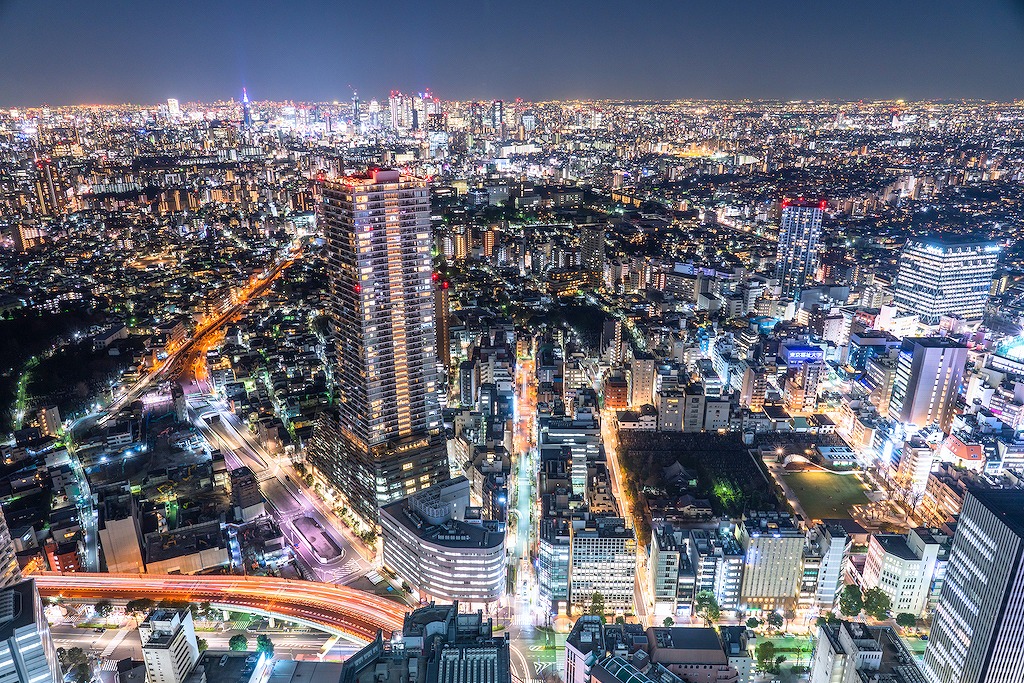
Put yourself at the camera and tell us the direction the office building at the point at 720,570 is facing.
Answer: facing the viewer

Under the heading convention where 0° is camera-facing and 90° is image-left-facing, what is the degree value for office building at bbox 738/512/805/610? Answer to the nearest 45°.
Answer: approximately 0°

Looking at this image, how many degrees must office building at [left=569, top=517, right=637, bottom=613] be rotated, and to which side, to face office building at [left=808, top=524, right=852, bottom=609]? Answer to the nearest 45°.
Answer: approximately 90° to its left

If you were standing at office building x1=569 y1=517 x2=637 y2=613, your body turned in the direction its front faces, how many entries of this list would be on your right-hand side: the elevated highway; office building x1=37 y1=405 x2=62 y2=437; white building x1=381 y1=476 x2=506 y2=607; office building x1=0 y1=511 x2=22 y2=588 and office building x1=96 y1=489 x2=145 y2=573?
5

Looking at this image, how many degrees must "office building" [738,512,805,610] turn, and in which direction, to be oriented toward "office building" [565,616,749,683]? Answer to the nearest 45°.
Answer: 0° — it already faces it

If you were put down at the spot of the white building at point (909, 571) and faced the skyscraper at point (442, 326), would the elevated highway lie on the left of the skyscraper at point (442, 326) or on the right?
left

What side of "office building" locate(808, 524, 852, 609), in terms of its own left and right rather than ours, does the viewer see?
front

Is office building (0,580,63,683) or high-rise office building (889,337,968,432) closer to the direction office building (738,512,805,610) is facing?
the office building (0,580,63,683)

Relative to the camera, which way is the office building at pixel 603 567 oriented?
toward the camera

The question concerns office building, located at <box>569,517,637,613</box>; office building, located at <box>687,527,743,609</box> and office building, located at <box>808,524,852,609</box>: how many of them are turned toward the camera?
3

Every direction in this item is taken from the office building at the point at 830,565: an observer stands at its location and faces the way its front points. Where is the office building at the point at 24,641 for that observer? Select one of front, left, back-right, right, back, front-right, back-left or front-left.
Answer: front-right

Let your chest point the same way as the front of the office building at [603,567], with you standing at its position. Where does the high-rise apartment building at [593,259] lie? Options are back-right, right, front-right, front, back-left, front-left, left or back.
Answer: back

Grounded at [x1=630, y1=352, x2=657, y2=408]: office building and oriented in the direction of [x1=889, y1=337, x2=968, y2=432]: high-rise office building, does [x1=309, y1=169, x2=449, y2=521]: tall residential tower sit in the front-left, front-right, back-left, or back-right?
back-right

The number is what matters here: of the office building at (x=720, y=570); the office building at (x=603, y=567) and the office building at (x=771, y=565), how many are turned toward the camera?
3

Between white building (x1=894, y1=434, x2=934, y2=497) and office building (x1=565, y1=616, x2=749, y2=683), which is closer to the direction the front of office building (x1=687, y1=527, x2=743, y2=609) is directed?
the office building

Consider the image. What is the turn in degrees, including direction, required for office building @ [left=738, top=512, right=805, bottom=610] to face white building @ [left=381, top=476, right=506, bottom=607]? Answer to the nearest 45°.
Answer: approximately 45° to its right
